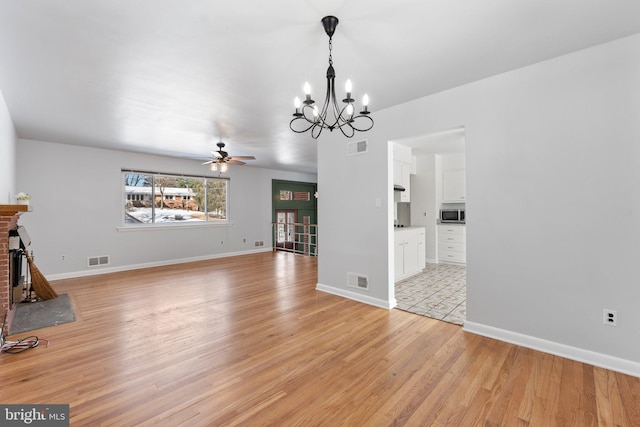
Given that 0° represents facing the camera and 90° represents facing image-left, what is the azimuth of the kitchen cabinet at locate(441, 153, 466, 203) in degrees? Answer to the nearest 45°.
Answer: approximately 0°

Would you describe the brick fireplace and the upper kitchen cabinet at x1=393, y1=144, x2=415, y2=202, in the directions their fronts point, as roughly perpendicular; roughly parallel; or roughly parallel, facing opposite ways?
roughly perpendicular

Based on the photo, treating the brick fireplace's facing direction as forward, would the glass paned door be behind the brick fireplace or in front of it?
in front

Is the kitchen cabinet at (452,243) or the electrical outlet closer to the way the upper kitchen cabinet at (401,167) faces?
the electrical outlet

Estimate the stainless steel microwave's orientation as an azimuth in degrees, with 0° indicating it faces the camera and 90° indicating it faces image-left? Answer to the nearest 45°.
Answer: approximately 0°

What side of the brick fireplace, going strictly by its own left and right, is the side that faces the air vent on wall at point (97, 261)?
left

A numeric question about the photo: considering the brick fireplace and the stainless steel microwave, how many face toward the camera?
1

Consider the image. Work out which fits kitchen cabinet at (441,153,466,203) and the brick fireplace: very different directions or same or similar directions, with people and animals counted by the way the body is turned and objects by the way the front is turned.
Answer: very different directions

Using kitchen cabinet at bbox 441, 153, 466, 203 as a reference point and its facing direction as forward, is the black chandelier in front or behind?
in front
